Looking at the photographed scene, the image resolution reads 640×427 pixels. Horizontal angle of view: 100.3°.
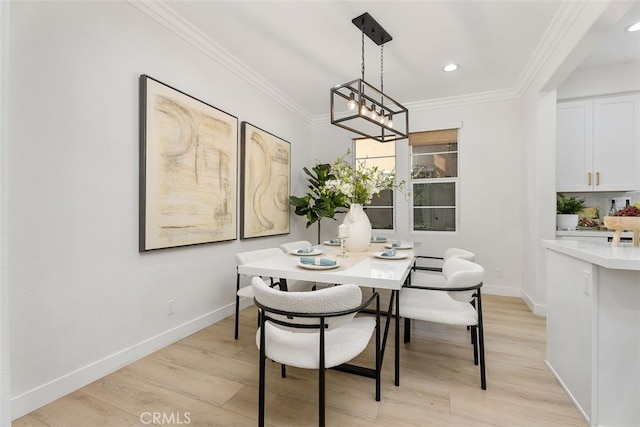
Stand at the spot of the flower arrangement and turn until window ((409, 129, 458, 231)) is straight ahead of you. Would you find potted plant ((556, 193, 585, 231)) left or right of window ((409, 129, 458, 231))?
right

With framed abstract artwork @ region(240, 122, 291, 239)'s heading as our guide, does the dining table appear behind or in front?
in front

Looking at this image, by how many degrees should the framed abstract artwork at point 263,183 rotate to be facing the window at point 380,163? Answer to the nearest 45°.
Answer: approximately 45° to its left

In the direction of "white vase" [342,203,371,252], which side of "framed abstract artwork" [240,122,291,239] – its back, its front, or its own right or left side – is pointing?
front

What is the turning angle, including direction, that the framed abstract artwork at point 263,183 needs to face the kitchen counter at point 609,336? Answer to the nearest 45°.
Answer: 0° — it already faces it

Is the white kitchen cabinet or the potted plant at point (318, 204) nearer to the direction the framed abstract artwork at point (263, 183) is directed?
the white kitchen cabinet

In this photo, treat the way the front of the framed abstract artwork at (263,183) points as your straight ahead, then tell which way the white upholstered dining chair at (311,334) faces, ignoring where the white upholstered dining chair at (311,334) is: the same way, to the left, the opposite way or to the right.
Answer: to the left

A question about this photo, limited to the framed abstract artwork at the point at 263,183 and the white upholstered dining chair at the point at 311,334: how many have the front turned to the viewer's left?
0

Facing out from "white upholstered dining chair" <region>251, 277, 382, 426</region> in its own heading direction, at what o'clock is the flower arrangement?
The flower arrangement is roughly at 11 o'clock from the white upholstered dining chair.

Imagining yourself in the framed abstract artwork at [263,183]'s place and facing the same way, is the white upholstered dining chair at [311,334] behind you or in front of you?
in front

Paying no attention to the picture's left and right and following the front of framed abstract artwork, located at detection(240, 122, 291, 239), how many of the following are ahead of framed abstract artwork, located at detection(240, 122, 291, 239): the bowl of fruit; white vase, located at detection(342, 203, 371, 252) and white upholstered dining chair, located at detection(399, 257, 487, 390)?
3

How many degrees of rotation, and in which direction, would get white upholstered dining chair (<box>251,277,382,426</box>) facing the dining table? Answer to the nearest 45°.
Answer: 0° — it already faces it

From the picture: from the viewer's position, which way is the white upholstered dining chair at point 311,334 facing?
facing away from the viewer and to the right of the viewer

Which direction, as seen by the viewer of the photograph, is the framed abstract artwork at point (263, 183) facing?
facing the viewer and to the right of the viewer
